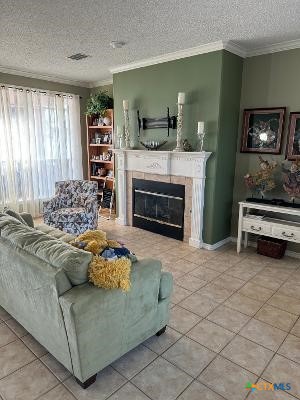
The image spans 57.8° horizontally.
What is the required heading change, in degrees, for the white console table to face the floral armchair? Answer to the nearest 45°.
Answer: approximately 45° to its right

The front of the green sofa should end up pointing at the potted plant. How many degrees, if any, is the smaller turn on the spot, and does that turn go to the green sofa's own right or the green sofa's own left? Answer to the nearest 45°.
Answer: approximately 45° to the green sofa's own left

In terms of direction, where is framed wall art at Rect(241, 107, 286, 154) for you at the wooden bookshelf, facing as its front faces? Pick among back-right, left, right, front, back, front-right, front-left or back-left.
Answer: front-left

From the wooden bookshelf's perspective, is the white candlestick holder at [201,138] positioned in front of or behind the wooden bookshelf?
in front

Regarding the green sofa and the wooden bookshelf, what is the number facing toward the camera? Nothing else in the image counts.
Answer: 1

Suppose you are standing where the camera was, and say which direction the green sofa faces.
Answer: facing away from the viewer and to the right of the viewer

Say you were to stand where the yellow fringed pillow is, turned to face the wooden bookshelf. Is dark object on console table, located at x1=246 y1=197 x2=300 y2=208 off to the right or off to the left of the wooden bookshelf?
right

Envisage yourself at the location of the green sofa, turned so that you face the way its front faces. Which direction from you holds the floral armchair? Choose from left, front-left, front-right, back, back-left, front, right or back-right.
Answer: front-left

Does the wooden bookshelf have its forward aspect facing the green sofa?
yes

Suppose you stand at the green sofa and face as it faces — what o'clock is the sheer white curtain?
The sheer white curtain is roughly at 10 o'clock from the green sofa.

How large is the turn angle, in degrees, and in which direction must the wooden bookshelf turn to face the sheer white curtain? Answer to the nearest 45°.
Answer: approximately 45° to its right
